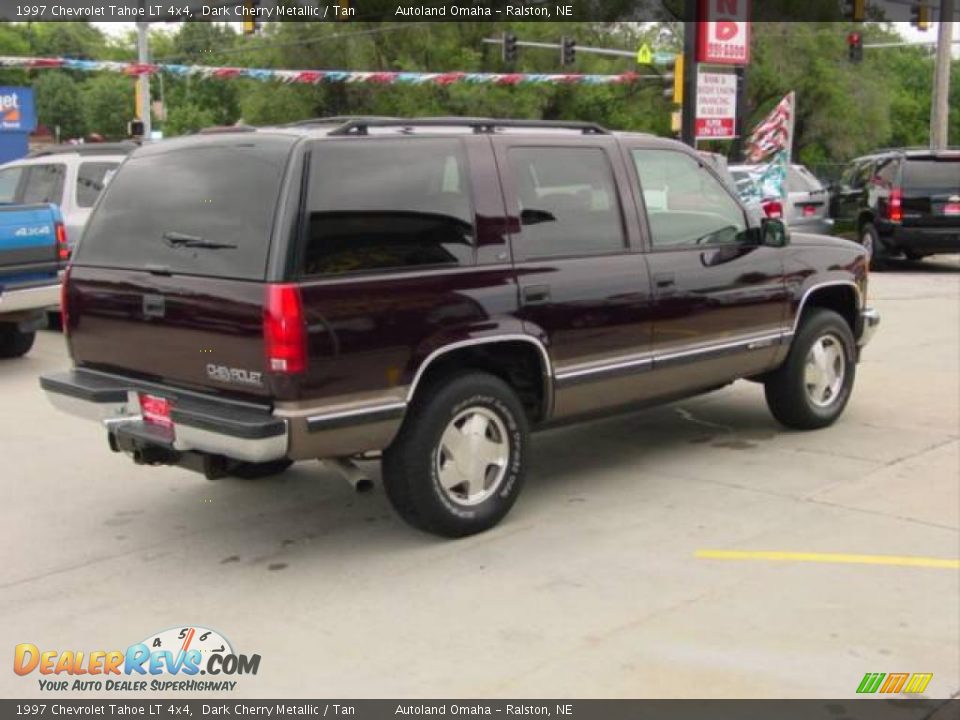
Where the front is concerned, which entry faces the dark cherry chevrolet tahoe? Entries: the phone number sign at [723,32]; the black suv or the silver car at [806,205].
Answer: the phone number sign

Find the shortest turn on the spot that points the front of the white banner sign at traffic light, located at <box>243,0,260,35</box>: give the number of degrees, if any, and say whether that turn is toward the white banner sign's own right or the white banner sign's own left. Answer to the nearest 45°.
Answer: approximately 135° to the white banner sign's own right

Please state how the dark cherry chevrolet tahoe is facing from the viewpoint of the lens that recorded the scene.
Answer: facing away from the viewer and to the right of the viewer

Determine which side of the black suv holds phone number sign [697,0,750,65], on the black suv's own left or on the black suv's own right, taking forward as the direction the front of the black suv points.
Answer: on the black suv's own left

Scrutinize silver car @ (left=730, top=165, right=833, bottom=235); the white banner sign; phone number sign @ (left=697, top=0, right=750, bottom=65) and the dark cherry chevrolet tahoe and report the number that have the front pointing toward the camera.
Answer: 2

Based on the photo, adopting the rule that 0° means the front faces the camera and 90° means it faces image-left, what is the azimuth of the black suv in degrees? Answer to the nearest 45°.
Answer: approximately 135°

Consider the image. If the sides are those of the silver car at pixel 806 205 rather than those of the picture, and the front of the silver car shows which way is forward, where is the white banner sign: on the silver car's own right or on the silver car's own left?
on the silver car's own left
